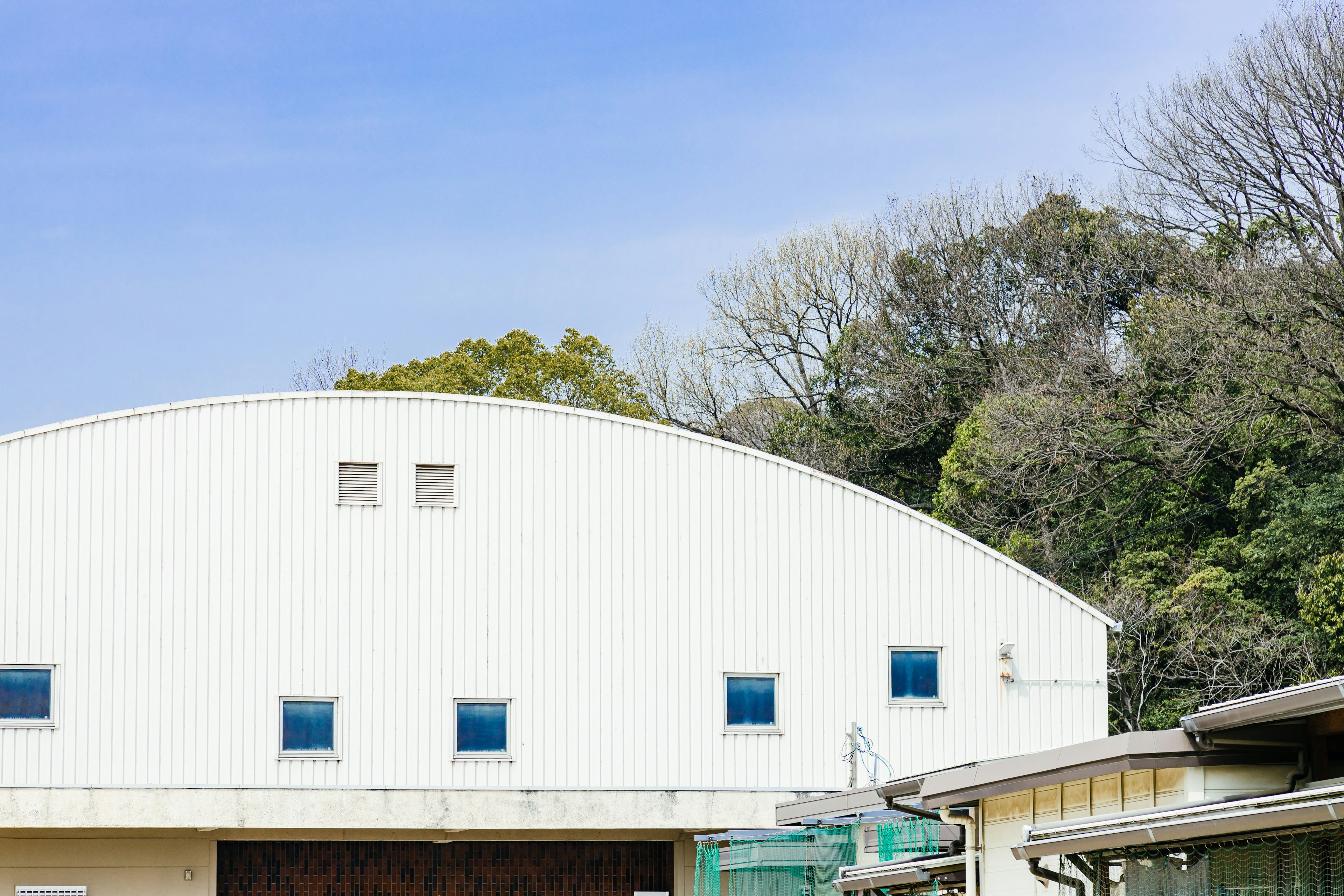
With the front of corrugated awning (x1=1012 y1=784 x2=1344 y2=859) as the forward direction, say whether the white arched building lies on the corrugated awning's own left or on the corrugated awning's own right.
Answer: on the corrugated awning's own right

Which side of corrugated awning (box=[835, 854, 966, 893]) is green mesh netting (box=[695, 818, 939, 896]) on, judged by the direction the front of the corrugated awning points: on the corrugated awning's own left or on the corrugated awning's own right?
on the corrugated awning's own right

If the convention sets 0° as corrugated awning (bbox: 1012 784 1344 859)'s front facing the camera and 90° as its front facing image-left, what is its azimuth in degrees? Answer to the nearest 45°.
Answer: approximately 45°

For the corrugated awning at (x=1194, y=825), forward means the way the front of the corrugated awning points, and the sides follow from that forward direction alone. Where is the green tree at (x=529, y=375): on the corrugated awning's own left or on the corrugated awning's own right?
on the corrugated awning's own right

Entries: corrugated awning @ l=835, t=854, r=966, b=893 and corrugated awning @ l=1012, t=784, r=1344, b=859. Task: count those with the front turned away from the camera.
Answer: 0

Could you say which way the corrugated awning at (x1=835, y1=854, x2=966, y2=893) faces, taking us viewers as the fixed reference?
facing the viewer and to the left of the viewer
